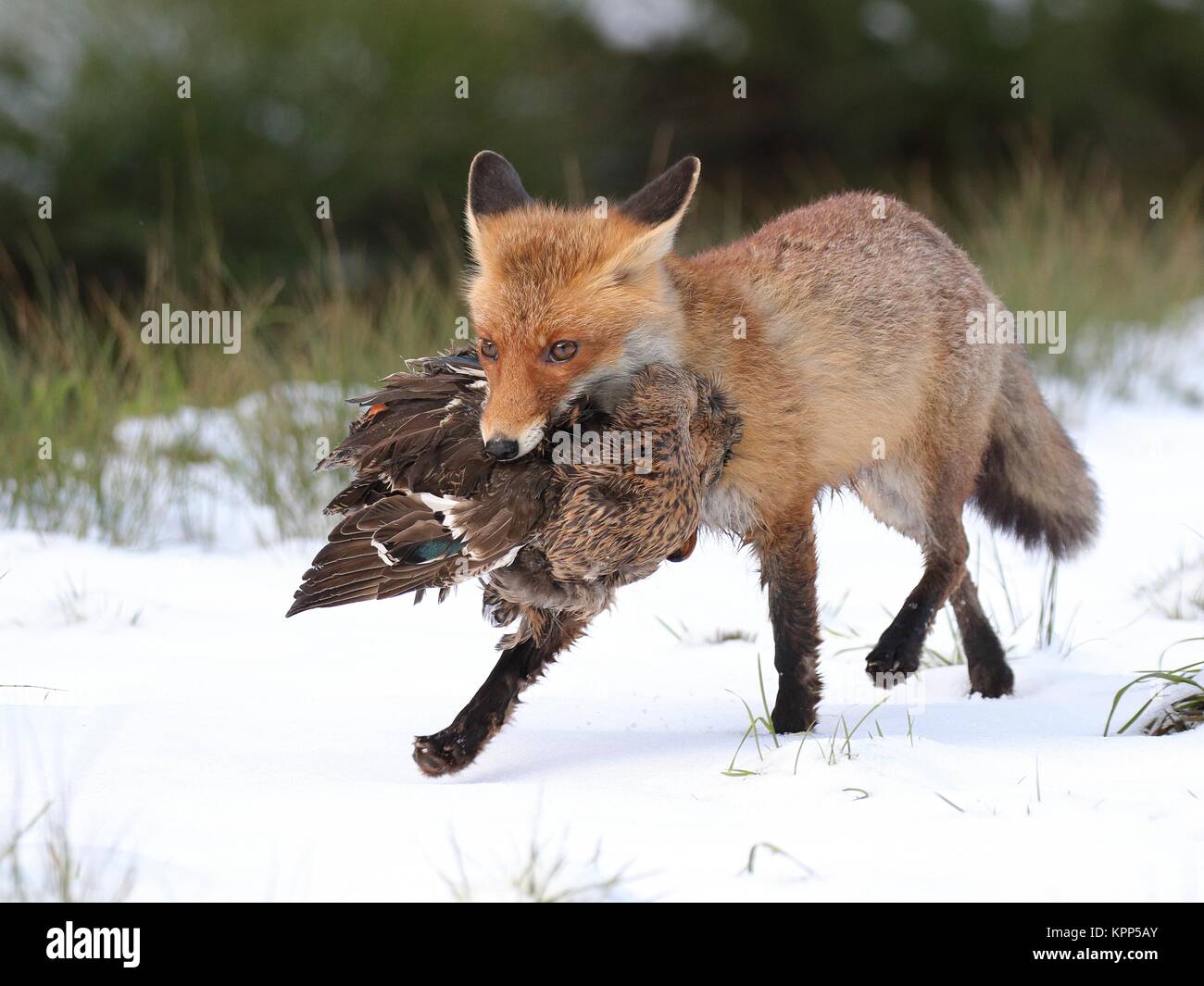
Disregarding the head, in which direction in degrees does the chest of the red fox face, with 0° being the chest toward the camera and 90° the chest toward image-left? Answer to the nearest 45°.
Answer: approximately 45°
